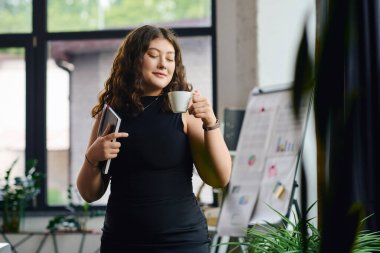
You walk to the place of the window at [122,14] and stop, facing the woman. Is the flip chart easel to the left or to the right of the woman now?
left

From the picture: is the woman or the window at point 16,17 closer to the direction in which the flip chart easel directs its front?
the woman

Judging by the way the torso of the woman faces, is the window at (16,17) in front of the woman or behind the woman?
behind

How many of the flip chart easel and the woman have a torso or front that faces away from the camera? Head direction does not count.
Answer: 0

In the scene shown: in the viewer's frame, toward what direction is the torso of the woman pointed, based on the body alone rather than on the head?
toward the camera
